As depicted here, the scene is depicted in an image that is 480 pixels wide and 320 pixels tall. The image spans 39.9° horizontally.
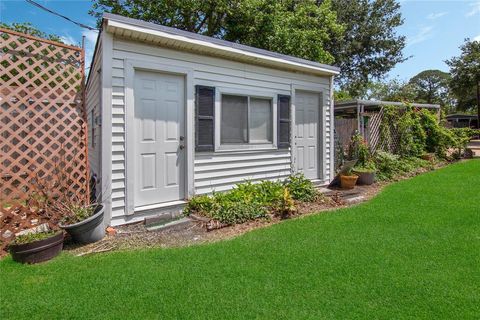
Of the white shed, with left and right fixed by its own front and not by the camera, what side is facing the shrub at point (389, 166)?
left

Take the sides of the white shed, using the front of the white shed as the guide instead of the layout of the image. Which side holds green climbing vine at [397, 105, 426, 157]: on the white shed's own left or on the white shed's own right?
on the white shed's own left

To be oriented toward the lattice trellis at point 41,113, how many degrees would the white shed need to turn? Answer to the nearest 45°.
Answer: approximately 90° to its right

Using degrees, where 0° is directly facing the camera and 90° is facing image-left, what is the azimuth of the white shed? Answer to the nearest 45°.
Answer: approximately 315°

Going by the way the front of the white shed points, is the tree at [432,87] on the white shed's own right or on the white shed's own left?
on the white shed's own left

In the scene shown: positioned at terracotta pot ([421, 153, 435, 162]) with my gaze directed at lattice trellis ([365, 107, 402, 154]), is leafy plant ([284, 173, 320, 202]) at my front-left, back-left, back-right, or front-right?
front-left

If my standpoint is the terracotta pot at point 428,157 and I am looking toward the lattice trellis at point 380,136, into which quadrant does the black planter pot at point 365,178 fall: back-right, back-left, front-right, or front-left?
front-left

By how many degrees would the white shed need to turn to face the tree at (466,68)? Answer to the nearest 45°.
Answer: approximately 90° to its left

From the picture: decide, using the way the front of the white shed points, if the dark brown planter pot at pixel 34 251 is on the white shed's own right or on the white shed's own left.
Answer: on the white shed's own right

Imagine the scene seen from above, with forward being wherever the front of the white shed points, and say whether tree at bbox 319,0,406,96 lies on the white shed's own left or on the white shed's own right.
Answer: on the white shed's own left

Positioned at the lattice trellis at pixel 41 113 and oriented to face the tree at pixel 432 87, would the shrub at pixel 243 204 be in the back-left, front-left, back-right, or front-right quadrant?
front-right
